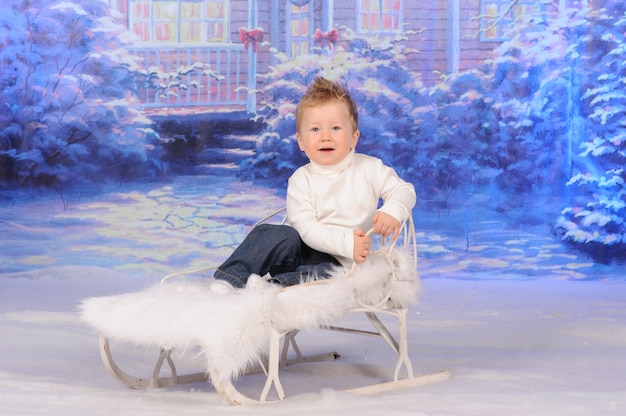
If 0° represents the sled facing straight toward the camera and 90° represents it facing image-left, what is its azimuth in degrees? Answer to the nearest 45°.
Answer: approximately 45°
